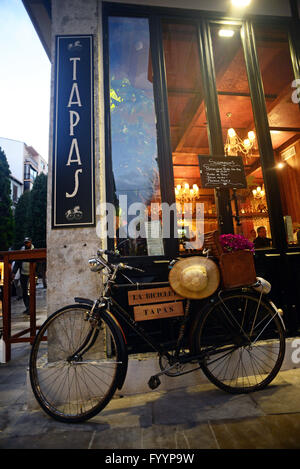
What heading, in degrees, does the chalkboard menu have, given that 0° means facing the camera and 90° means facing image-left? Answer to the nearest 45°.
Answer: approximately 0°

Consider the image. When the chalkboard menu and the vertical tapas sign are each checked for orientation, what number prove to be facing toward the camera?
2

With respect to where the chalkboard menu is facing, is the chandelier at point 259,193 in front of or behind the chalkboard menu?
behind

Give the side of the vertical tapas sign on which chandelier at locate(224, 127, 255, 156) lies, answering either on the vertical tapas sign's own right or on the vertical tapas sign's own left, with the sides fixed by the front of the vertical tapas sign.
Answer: on the vertical tapas sign's own left

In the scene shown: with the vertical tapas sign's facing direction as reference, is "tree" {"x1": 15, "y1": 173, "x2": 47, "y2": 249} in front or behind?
behind

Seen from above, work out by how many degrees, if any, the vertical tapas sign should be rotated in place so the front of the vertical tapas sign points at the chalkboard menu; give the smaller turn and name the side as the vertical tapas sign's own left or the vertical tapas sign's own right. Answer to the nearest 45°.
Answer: approximately 90° to the vertical tapas sign's own left
